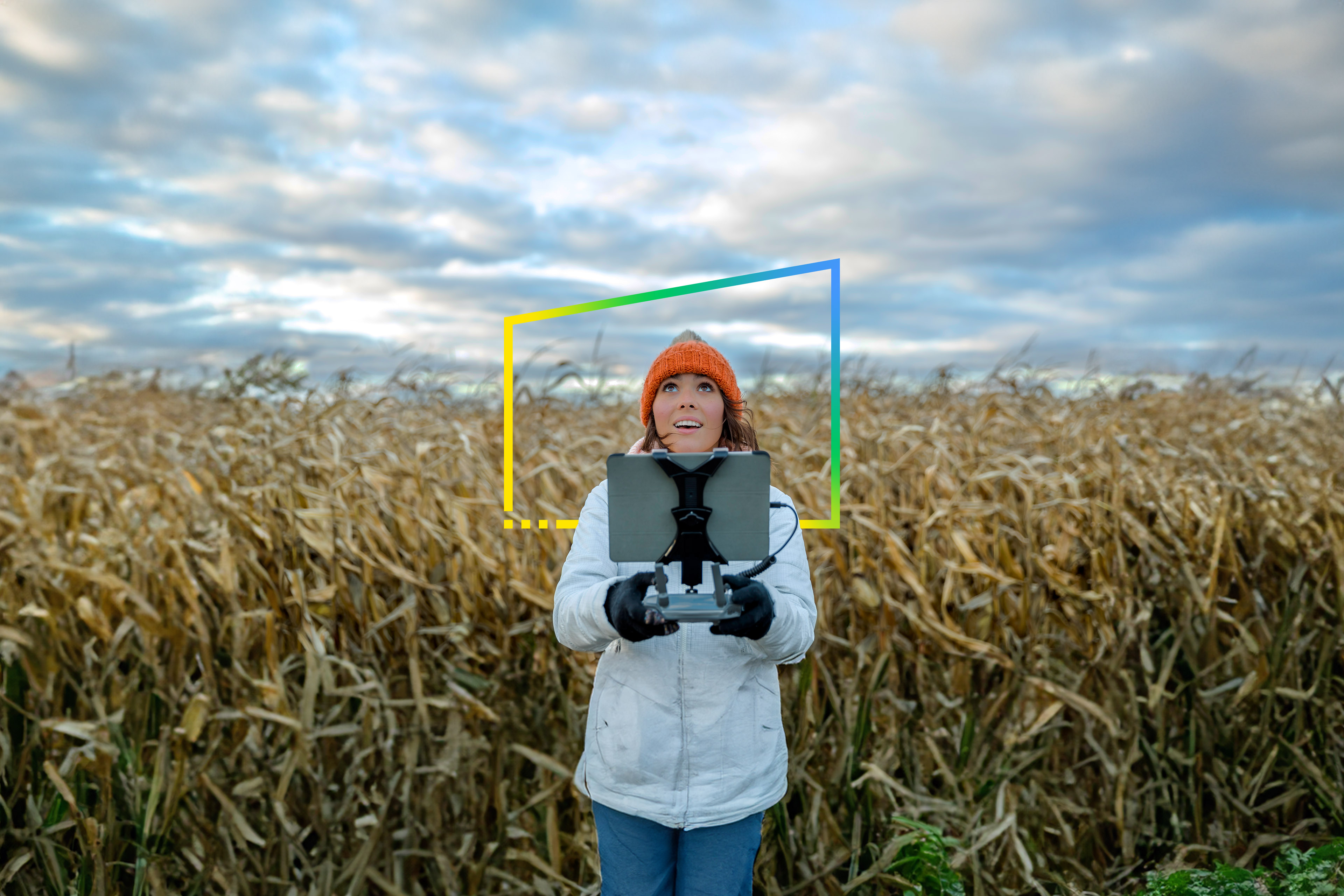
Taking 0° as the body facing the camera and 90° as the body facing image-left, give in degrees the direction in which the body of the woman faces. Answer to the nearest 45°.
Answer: approximately 0°
